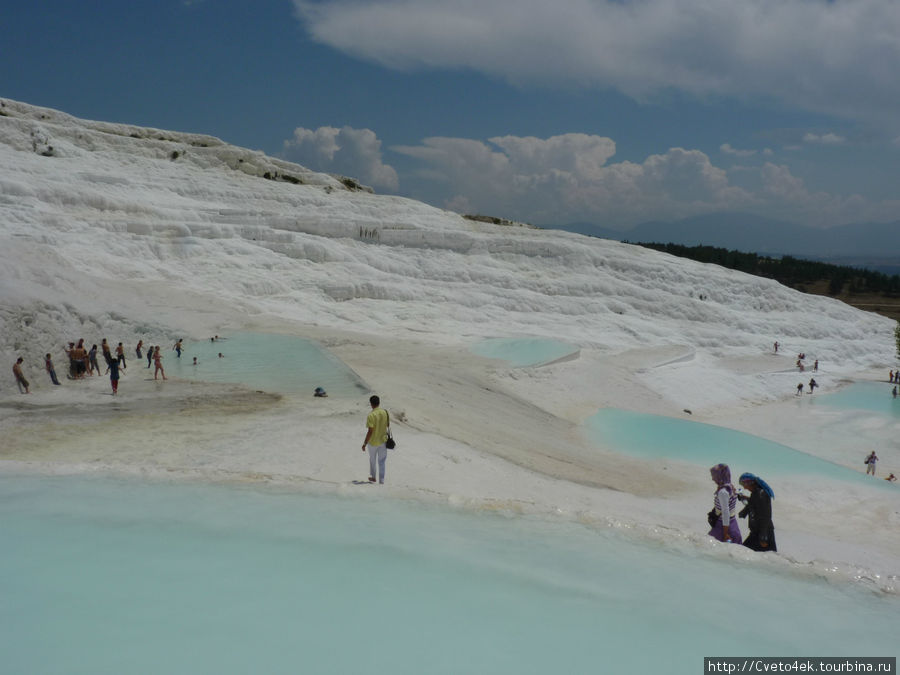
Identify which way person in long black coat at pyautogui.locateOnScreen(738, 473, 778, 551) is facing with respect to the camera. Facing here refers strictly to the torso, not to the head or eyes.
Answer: to the viewer's left

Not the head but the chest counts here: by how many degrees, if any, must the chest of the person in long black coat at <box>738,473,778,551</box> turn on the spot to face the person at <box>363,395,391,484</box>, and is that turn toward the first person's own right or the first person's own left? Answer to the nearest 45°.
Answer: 0° — they already face them

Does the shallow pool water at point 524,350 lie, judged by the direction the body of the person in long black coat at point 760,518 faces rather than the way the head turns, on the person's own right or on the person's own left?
on the person's own right

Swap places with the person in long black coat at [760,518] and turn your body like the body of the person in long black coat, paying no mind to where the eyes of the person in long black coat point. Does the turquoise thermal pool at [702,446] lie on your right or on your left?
on your right
